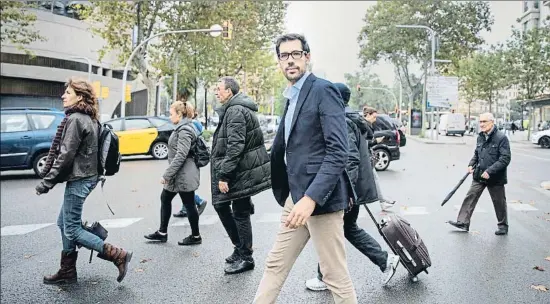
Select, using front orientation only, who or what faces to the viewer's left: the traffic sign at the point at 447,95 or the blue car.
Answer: the blue car

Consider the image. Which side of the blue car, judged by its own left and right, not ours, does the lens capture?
left

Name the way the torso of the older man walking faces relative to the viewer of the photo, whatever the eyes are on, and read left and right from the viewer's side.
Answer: facing the viewer and to the left of the viewer

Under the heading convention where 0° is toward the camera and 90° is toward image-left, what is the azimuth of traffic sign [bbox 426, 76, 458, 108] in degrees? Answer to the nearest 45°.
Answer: approximately 0°

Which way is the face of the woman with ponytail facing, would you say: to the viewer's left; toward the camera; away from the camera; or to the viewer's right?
to the viewer's left

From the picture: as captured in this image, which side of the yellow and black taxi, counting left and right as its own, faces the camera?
left

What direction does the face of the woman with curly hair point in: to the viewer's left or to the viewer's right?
to the viewer's left
